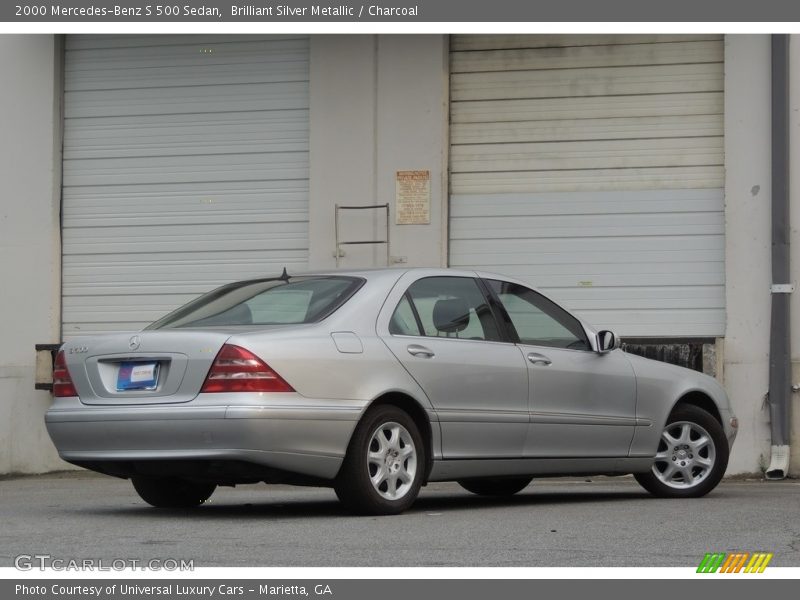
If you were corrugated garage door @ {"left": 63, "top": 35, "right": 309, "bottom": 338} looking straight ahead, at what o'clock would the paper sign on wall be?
The paper sign on wall is roughly at 10 o'clock from the corrugated garage door.

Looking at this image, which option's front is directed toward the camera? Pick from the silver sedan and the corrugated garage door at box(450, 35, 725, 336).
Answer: the corrugated garage door

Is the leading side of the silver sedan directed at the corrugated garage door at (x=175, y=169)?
no

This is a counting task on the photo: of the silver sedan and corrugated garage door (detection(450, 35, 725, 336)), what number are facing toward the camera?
1

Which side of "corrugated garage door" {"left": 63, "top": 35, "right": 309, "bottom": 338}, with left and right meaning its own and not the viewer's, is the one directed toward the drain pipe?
left

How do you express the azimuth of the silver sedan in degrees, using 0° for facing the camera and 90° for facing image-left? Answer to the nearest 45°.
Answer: approximately 225°

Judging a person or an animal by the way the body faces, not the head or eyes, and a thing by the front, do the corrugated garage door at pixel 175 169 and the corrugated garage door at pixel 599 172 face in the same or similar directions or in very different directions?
same or similar directions

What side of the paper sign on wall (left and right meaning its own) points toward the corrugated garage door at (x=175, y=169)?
right

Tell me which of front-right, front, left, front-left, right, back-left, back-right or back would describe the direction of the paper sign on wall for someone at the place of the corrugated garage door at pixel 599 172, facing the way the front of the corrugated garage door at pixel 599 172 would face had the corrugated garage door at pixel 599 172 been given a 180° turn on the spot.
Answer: left

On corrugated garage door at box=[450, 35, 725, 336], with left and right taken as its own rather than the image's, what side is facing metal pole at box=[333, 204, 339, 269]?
right

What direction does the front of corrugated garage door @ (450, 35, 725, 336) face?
toward the camera

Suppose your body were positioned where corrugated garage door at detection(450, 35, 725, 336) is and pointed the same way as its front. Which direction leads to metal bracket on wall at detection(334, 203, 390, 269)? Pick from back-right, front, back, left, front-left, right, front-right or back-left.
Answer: right

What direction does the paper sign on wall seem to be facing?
toward the camera

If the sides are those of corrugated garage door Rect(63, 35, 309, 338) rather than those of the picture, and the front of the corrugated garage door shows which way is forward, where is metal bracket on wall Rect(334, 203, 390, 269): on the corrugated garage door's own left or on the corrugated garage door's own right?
on the corrugated garage door's own left

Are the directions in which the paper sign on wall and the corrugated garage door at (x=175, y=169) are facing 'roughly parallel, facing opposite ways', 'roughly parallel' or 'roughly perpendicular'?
roughly parallel

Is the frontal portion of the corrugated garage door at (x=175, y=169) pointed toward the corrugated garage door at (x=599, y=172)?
no

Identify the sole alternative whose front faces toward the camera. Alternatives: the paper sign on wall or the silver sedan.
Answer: the paper sign on wall
